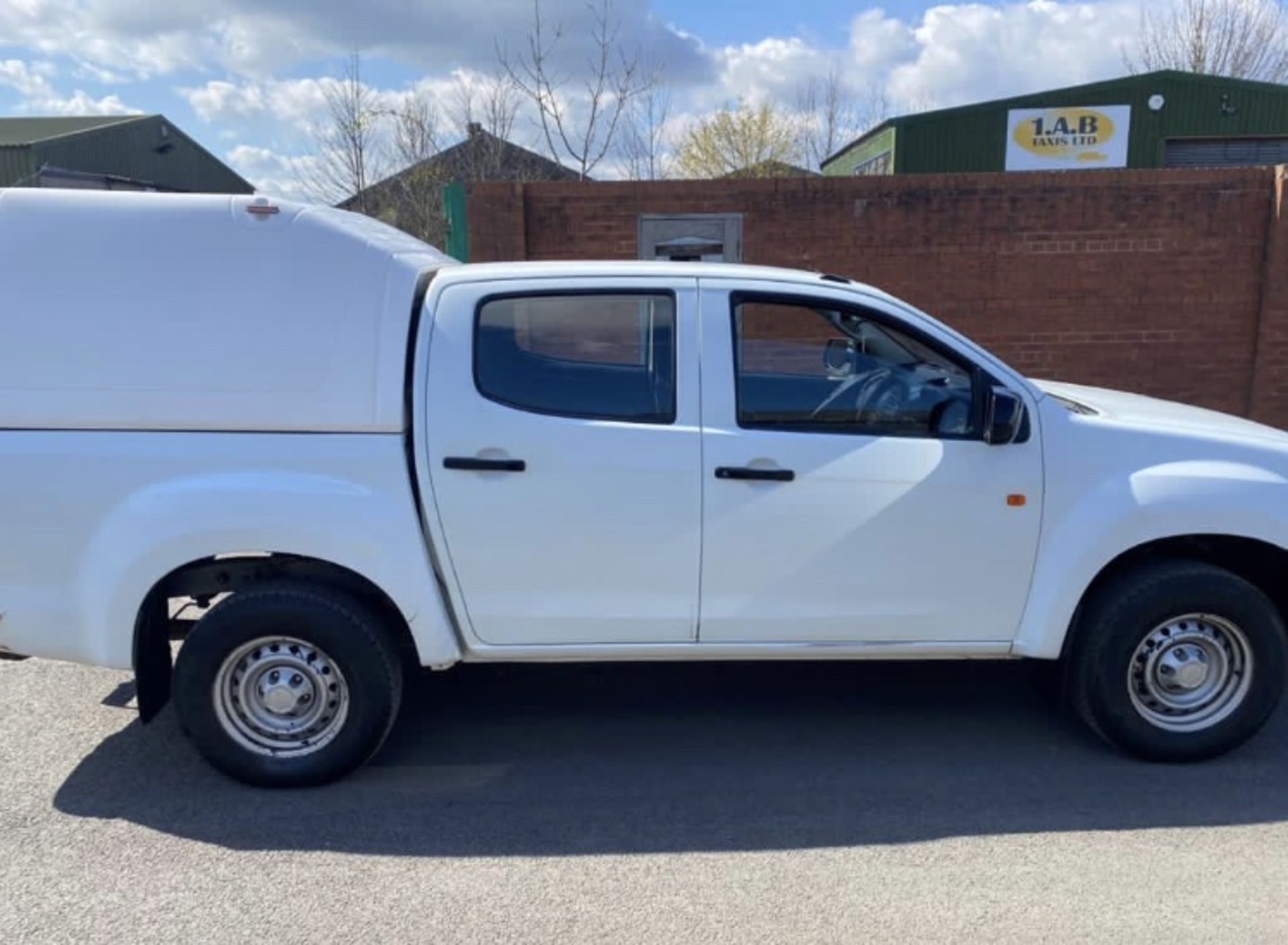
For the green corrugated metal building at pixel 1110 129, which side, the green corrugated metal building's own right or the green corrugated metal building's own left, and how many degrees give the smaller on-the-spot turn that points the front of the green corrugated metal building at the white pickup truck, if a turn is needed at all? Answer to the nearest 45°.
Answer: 0° — it already faces it

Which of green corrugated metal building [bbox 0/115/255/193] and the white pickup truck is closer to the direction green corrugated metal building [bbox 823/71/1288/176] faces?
the white pickup truck

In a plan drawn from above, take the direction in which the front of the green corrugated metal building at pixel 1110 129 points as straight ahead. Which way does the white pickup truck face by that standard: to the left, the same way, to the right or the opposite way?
to the left

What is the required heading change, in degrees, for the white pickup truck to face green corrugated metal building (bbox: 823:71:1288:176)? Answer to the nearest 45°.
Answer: approximately 45° to its left

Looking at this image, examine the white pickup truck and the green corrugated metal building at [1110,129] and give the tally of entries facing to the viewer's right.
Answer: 1

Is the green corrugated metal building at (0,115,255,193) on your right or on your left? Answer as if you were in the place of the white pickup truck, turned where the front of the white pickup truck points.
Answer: on your left

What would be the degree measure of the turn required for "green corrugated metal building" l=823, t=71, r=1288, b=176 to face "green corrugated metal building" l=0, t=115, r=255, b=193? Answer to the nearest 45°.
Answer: approximately 90° to its right

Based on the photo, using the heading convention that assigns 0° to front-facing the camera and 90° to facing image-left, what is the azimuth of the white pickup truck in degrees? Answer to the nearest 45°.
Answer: approximately 270°

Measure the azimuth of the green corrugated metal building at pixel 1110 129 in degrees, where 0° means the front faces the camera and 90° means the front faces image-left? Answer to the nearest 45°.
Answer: approximately 0°
